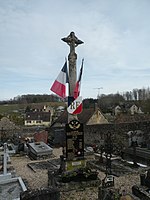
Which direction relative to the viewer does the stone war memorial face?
toward the camera

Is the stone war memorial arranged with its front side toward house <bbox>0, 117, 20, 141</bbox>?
no
